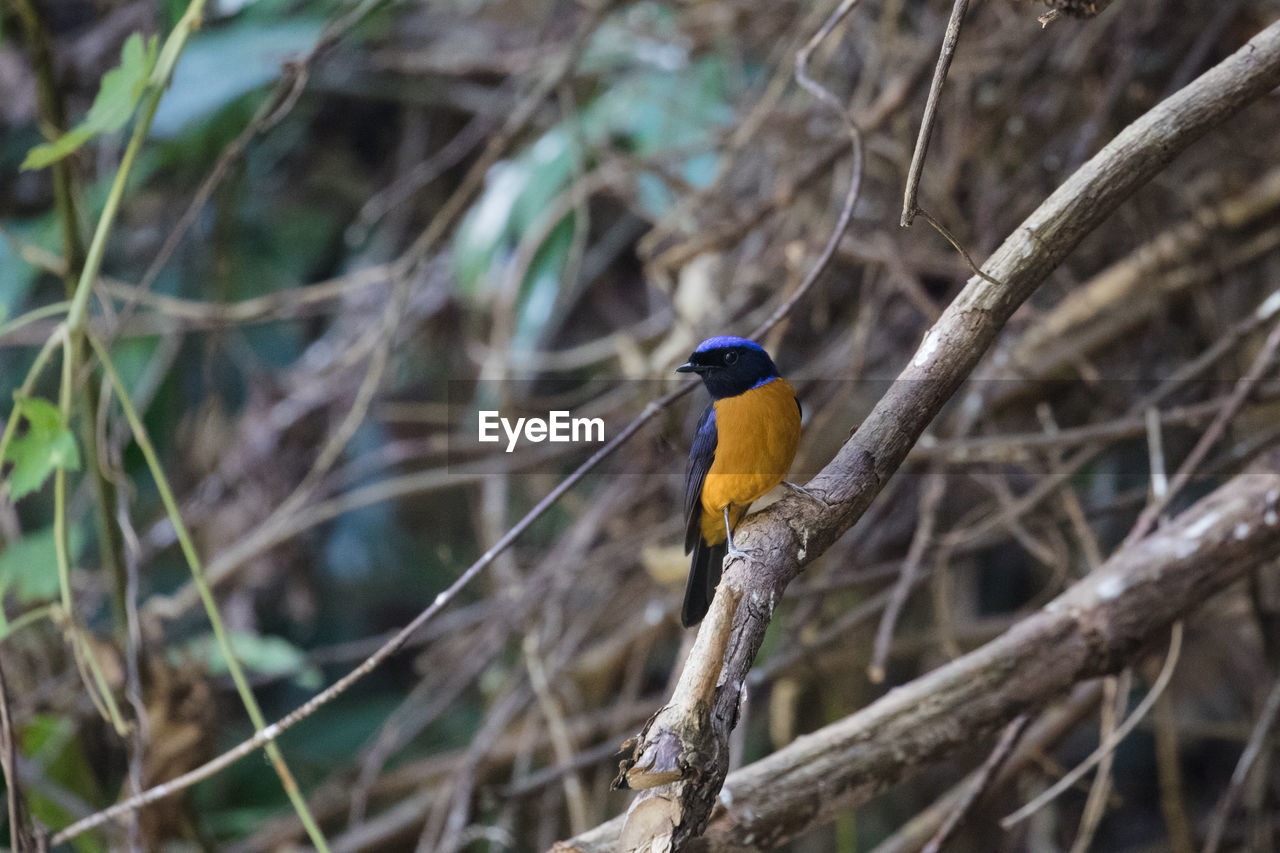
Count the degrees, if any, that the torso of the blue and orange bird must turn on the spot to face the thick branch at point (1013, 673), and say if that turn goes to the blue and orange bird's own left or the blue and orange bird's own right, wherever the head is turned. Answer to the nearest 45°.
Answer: approximately 90° to the blue and orange bird's own left

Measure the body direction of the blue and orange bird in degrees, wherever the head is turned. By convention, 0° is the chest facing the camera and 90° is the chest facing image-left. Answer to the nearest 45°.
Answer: approximately 315°

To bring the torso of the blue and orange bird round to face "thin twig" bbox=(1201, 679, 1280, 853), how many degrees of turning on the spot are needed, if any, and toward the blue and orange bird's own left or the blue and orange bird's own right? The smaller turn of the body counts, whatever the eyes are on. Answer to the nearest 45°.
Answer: approximately 90° to the blue and orange bird's own left

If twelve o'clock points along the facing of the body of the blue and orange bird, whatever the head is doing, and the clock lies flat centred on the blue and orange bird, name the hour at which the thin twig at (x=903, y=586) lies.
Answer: The thin twig is roughly at 8 o'clock from the blue and orange bird.
